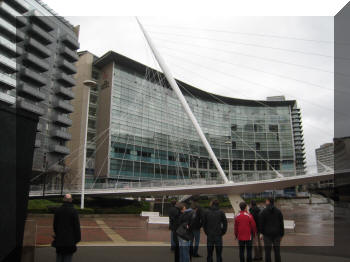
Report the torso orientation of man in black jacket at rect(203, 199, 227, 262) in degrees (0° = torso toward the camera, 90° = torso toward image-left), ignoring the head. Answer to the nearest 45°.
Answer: approximately 180°

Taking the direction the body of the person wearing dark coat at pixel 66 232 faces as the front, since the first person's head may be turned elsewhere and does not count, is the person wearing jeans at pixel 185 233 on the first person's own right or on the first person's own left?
on the first person's own right

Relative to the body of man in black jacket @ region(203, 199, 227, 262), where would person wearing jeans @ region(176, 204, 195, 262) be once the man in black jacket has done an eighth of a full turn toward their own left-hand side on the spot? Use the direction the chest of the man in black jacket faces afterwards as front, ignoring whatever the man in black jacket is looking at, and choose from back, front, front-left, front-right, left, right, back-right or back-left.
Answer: left

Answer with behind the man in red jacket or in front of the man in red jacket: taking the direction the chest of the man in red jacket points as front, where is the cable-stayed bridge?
in front

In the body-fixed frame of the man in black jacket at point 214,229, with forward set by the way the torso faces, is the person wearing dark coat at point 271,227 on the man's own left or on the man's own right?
on the man's own right

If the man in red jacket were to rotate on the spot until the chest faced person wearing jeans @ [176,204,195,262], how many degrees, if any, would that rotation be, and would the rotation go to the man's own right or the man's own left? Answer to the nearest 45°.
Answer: approximately 135° to the man's own left

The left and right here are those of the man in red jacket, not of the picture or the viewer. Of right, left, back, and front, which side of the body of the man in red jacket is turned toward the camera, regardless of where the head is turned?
back

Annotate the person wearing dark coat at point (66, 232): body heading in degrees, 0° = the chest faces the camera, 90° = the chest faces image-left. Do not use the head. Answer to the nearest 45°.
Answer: approximately 180°

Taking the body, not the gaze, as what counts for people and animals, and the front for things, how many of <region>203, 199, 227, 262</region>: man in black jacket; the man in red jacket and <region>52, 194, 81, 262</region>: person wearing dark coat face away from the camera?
3

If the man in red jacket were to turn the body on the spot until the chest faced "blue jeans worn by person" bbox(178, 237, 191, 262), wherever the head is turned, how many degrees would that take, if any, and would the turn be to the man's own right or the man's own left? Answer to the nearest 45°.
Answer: approximately 135° to the man's own left

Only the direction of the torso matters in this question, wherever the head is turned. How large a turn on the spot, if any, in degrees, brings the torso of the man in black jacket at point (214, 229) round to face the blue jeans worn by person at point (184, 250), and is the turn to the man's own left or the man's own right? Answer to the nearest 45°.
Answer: approximately 135° to the man's own left
